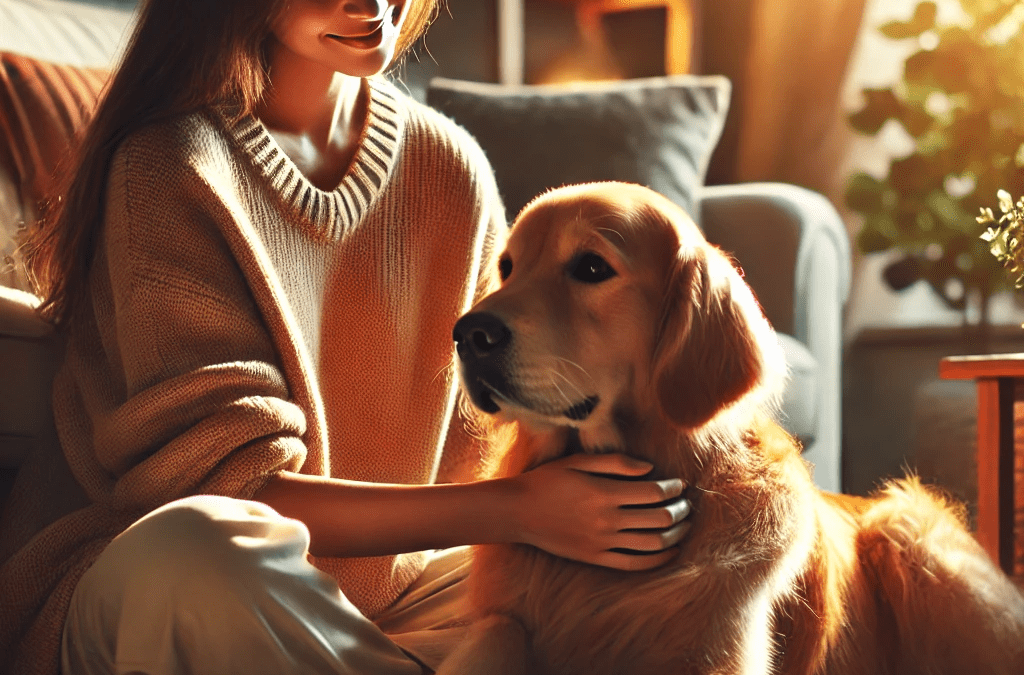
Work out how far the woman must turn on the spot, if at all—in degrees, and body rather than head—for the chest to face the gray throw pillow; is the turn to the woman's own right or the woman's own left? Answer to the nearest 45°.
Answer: approximately 90° to the woman's own left

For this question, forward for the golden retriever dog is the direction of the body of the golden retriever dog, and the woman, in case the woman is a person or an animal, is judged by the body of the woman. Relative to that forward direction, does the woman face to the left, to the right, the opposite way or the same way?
to the left

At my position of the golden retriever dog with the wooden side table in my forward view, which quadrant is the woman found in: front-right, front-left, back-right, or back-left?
back-left

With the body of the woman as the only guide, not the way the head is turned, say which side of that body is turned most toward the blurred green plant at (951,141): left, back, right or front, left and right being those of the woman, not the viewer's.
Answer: left

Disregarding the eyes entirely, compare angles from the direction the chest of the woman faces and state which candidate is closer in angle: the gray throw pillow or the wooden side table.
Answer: the wooden side table

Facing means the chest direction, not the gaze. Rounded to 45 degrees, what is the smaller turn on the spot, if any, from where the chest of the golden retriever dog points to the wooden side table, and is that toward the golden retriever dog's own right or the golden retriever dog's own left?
approximately 180°

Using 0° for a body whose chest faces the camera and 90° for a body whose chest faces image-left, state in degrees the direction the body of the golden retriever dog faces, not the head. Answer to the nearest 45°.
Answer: approximately 45°
